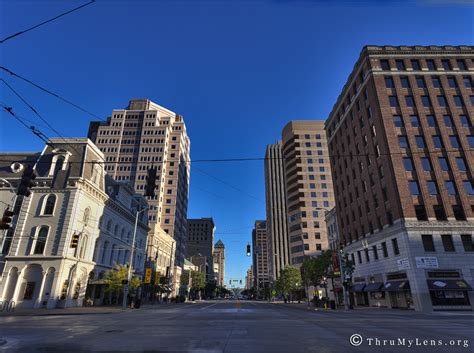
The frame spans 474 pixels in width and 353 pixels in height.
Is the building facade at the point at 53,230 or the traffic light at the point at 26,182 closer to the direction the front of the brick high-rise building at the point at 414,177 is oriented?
the traffic light

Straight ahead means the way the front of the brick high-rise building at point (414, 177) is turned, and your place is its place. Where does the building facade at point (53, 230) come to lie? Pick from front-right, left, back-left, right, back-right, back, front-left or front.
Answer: front-right
